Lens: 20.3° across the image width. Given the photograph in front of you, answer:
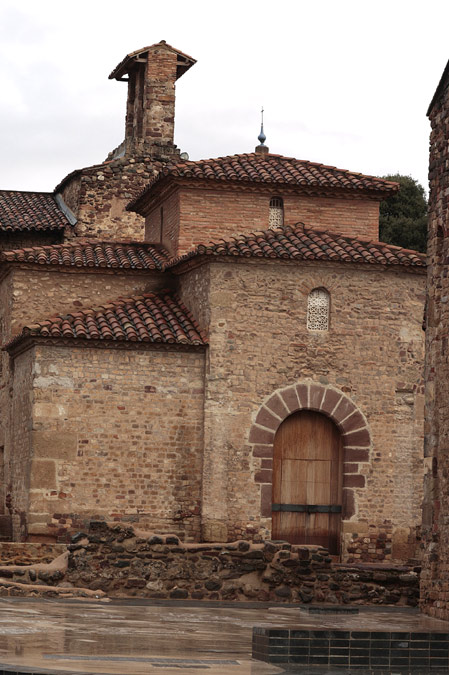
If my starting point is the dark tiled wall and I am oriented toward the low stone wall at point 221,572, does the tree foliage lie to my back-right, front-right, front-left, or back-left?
front-right

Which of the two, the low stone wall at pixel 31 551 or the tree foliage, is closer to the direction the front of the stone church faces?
the low stone wall

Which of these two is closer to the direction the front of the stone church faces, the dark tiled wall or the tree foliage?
the dark tiled wall

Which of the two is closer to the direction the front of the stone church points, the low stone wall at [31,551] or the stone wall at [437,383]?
the stone wall

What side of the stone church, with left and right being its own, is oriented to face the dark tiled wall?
front

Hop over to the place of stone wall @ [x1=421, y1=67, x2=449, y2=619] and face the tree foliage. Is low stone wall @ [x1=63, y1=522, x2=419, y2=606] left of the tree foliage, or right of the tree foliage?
left

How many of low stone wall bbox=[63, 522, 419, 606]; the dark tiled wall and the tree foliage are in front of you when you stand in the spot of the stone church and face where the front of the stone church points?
2

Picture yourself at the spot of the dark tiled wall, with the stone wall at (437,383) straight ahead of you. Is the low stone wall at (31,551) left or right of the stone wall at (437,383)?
left

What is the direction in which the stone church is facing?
toward the camera

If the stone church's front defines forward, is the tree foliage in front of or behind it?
behind

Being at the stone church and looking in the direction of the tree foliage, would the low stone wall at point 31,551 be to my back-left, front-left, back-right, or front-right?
back-left

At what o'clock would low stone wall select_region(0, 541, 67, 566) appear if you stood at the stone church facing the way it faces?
The low stone wall is roughly at 2 o'clock from the stone church.
